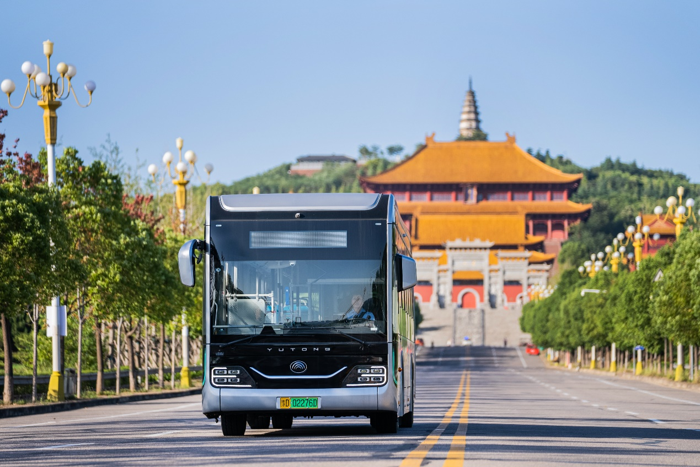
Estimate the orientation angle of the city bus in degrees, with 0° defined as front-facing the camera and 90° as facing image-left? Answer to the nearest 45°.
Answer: approximately 0°

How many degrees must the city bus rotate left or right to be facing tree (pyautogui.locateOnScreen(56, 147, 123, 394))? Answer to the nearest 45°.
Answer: approximately 180°

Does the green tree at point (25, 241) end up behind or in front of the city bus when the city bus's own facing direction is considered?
behind

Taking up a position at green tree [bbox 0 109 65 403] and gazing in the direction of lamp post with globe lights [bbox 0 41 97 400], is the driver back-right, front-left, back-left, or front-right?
back-right

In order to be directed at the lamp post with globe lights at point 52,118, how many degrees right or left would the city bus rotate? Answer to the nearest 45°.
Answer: approximately 180°
